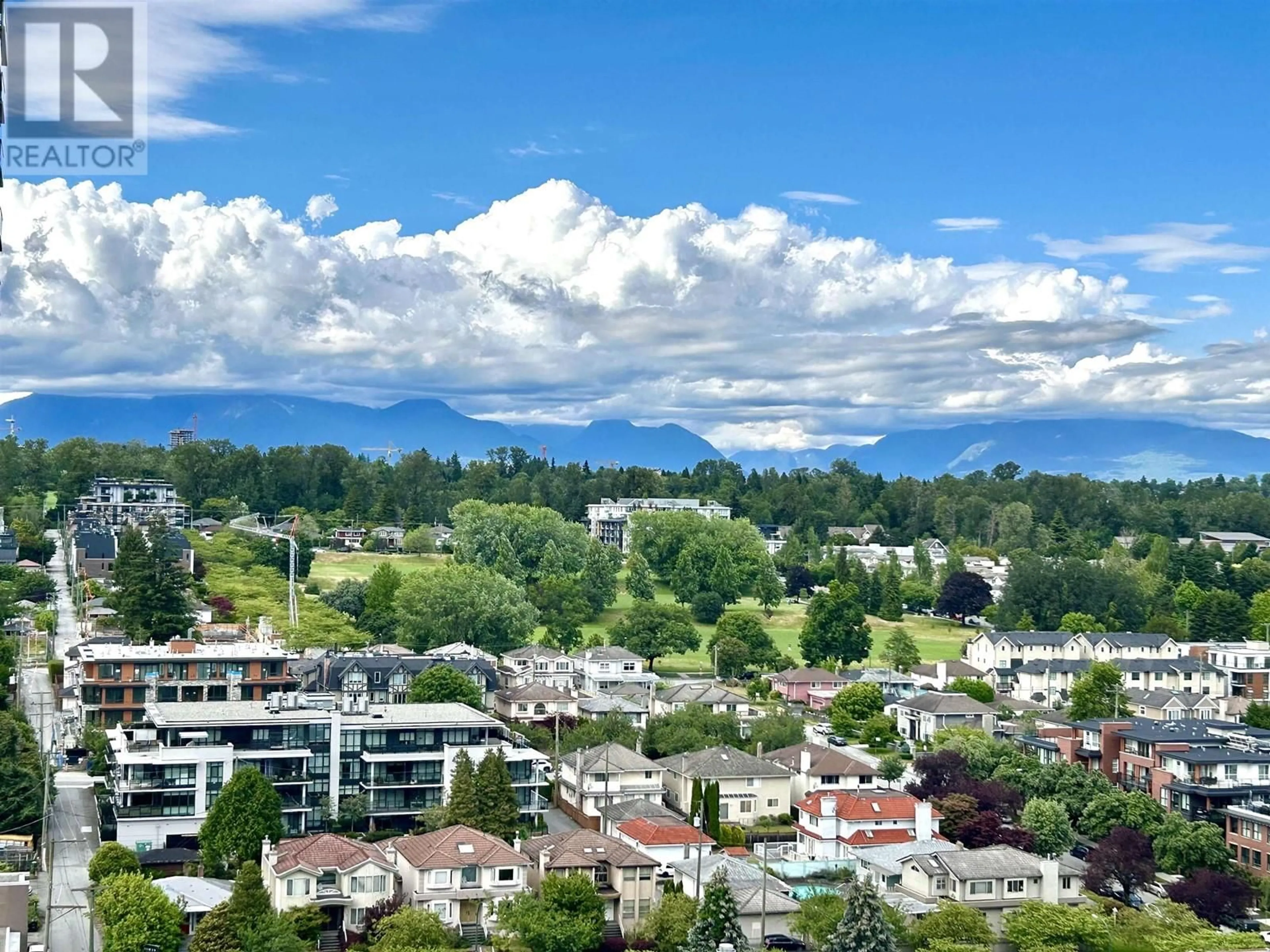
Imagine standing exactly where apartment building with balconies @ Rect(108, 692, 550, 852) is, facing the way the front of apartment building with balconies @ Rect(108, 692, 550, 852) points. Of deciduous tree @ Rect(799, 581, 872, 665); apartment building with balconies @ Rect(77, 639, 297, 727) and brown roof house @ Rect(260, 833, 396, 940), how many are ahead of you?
1

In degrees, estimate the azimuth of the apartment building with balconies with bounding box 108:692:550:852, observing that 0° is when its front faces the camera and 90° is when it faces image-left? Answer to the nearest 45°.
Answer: approximately 0°

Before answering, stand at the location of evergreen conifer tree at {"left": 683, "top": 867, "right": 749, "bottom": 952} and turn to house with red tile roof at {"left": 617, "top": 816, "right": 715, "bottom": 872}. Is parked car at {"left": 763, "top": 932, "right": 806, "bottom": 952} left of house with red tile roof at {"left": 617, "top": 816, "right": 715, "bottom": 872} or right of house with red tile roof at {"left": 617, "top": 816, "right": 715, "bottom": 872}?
right

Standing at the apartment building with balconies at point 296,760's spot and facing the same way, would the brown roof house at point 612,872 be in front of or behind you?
in front

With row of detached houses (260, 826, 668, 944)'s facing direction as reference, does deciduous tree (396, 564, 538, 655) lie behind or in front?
behind

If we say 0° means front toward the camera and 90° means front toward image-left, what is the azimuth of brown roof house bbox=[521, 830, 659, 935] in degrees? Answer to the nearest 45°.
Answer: approximately 0°

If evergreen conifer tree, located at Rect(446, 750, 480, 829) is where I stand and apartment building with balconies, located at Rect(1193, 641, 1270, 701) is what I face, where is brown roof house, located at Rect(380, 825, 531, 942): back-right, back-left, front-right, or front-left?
back-right

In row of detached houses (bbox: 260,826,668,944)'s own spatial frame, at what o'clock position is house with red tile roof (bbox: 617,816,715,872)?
The house with red tile roof is roughly at 8 o'clock from the row of detached houses.

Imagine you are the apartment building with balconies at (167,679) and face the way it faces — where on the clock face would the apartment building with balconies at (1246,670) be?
the apartment building with balconies at (1246,670) is roughly at 9 o'clock from the apartment building with balconies at (167,679).

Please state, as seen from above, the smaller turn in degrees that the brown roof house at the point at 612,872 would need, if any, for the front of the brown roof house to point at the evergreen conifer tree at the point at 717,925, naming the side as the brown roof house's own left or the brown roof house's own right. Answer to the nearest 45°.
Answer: approximately 45° to the brown roof house's own left

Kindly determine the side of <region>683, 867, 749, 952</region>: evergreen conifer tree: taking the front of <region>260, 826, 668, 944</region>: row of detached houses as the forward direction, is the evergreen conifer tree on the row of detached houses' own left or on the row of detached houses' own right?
on the row of detached houses' own left

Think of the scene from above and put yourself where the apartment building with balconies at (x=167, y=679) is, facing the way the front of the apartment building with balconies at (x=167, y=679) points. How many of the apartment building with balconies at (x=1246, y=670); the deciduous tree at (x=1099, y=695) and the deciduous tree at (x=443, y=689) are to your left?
3

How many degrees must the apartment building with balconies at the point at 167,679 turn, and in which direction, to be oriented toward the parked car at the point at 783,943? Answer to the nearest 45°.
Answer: approximately 45° to its left
